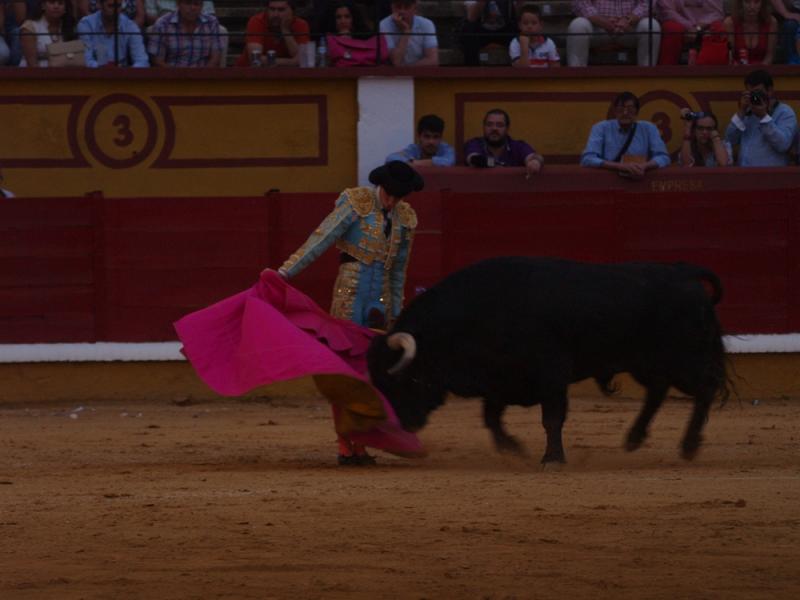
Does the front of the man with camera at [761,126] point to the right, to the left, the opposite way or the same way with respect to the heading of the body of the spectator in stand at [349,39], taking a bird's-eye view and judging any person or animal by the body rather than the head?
the same way

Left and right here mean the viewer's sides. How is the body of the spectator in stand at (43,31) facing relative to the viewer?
facing the viewer

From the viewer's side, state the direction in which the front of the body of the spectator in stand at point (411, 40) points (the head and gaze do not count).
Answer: toward the camera

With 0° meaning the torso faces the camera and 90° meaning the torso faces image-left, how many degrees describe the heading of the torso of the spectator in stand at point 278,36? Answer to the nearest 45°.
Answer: approximately 0°

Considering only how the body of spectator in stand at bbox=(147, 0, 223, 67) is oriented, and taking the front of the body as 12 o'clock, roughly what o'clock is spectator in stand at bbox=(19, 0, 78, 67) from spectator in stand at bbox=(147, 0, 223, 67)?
spectator in stand at bbox=(19, 0, 78, 67) is roughly at 3 o'clock from spectator in stand at bbox=(147, 0, 223, 67).

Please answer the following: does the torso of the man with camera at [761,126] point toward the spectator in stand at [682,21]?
no

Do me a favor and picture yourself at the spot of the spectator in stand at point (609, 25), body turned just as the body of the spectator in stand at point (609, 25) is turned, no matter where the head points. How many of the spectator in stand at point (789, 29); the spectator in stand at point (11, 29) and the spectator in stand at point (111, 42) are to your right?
2

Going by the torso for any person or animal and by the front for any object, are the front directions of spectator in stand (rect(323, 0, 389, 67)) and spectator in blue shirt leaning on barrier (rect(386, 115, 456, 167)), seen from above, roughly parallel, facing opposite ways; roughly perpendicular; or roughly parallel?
roughly parallel

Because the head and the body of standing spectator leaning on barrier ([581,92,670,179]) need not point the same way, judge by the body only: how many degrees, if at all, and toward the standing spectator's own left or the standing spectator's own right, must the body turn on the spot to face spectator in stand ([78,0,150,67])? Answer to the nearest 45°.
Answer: approximately 90° to the standing spectator's own right

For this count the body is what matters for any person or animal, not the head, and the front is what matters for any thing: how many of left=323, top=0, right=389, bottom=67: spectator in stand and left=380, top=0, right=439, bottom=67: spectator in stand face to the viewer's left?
0

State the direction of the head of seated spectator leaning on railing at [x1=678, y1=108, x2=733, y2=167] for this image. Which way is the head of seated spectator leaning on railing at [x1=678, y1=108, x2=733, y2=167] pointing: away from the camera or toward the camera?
toward the camera

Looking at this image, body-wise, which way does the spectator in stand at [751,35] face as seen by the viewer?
toward the camera

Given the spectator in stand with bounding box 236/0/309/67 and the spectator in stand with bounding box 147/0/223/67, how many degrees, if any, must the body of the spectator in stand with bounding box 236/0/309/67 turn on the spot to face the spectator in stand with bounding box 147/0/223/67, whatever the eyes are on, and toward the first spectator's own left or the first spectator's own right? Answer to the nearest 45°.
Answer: approximately 90° to the first spectator's own right

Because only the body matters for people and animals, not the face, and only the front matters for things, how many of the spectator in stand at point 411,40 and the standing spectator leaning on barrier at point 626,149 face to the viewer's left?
0

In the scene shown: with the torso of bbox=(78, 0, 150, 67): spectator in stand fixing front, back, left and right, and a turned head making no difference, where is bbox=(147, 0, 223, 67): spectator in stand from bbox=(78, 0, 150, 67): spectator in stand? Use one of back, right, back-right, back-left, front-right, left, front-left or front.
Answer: left

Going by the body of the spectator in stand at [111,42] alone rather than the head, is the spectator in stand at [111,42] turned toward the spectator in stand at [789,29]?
no

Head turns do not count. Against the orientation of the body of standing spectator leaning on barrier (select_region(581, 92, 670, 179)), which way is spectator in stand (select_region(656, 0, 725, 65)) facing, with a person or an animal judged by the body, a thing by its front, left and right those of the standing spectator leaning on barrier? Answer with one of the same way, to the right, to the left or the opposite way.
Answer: the same way

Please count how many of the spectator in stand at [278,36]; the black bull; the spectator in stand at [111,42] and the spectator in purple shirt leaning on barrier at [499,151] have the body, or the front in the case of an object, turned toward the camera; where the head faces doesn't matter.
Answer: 3

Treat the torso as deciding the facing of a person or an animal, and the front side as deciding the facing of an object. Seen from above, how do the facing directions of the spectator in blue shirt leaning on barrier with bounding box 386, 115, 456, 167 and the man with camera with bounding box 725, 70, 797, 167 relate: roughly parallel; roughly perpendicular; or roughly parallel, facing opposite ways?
roughly parallel
